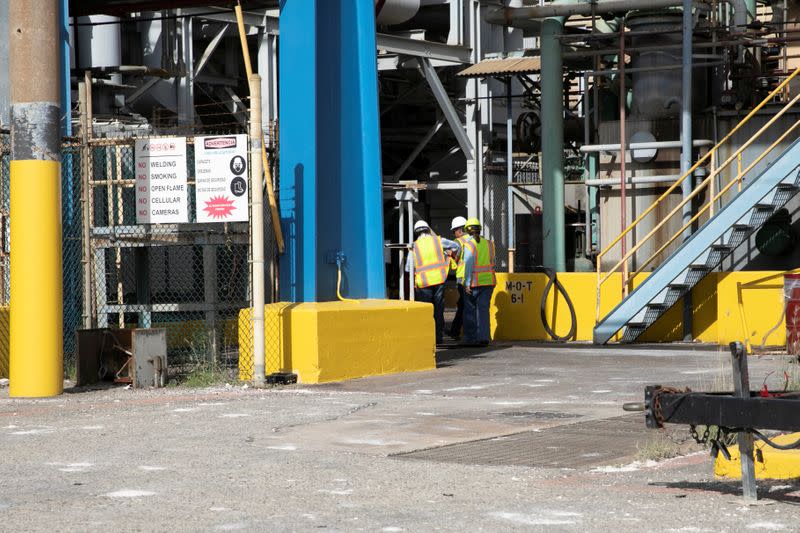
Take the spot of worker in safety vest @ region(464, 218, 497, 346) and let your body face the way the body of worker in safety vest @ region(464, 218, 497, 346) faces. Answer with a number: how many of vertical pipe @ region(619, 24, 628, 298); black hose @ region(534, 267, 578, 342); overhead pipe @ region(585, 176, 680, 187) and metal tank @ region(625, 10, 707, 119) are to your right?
4

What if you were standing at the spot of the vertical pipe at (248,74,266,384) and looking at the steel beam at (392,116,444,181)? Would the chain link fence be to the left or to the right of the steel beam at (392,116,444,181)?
left

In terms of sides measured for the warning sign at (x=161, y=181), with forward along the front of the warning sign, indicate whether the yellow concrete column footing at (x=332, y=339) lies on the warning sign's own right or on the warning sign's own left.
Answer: on the warning sign's own left

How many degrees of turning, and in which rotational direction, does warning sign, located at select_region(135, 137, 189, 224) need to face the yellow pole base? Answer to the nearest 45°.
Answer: approximately 45° to its right

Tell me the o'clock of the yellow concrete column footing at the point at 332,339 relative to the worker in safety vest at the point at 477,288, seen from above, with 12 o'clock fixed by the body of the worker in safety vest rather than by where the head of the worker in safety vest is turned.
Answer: The yellow concrete column footing is roughly at 8 o'clock from the worker in safety vest.

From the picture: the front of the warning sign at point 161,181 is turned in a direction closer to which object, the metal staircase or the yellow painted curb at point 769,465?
the yellow painted curb

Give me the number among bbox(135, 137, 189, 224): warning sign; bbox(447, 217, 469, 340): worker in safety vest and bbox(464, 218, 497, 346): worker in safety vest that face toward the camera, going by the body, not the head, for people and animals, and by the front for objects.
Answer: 1

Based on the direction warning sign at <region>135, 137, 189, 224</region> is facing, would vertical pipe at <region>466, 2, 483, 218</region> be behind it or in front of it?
behind

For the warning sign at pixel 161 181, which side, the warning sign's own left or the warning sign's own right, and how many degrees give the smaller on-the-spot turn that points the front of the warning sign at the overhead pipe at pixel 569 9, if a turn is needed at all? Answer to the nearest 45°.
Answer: approximately 135° to the warning sign's own left

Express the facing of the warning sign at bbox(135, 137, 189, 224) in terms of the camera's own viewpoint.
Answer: facing the viewer
